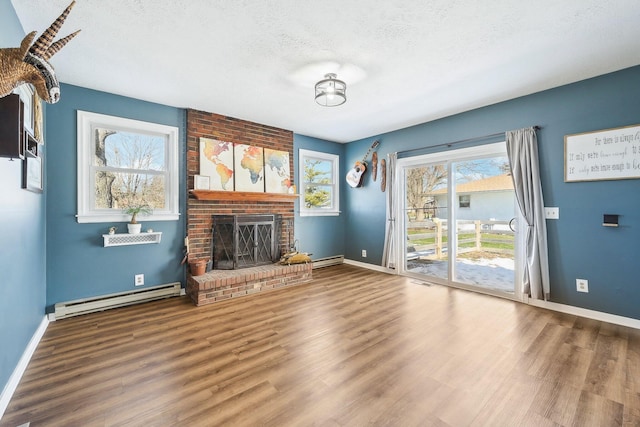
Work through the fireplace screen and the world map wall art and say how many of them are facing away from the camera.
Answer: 0

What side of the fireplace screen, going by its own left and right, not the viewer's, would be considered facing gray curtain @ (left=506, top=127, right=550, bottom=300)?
front

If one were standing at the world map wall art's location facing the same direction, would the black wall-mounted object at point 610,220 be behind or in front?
in front

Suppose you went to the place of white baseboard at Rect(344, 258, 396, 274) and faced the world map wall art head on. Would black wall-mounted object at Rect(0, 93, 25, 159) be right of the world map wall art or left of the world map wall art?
left

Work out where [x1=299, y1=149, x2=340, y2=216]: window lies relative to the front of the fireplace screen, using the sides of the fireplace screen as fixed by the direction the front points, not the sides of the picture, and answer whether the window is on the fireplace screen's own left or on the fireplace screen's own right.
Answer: on the fireplace screen's own left

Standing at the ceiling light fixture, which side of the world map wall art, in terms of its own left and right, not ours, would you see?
front

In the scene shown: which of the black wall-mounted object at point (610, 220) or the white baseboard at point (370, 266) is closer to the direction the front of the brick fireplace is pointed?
the black wall-mounted object

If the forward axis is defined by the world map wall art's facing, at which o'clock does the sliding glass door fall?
The sliding glass door is roughly at 11 o'clock from the world map wall art.

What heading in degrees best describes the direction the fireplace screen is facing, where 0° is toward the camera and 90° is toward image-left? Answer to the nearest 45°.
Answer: approximately 315°

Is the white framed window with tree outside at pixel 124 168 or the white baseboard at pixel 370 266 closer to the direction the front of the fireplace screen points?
the white baseboard
